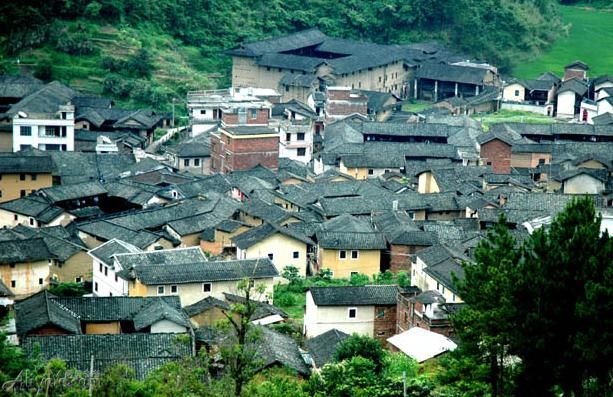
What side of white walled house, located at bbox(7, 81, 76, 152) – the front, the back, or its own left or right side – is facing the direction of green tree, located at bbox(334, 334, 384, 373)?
front

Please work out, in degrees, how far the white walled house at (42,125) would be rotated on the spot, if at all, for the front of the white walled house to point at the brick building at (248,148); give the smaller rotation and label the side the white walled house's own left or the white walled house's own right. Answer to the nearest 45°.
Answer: approximately 90° to the white walled house's own left

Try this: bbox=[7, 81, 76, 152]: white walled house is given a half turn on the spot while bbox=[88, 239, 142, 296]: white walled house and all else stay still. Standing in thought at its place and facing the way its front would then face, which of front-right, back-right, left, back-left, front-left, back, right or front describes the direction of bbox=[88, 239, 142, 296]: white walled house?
back

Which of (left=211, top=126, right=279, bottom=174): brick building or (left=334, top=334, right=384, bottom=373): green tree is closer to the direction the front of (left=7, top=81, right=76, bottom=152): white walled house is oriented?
the green tree

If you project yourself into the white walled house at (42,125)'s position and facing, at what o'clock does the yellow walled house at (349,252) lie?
The yellow walled house is roughly at 11 o'clock from the white walled house.

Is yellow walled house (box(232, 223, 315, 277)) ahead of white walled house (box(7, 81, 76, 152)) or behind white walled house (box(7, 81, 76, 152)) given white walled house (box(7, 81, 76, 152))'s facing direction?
ahead

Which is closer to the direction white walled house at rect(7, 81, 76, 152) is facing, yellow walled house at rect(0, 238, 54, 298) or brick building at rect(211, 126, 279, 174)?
the yellow walled house

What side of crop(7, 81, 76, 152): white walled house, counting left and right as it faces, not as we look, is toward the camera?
front

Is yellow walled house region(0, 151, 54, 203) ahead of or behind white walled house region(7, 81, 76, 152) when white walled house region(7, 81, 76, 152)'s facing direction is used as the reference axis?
ahead

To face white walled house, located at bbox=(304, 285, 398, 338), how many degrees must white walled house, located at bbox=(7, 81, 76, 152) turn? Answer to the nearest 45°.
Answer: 0° — it already faces it

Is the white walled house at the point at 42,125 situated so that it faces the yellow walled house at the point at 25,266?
yes
